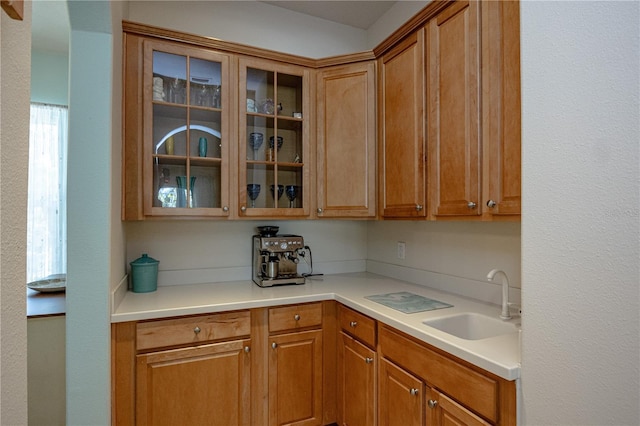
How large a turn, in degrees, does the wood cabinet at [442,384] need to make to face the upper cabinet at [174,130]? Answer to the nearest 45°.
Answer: approximately 45° to its right

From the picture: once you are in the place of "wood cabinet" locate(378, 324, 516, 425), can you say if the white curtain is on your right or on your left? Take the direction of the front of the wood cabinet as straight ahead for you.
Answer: on your right

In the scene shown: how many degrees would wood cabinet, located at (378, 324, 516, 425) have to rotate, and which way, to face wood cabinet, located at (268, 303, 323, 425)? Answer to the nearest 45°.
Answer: approximately 90° to its right

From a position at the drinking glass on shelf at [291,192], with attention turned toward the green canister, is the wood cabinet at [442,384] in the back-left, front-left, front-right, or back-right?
back-left

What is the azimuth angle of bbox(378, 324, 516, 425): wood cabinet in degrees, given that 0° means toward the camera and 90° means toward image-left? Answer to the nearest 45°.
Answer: approximately 45°

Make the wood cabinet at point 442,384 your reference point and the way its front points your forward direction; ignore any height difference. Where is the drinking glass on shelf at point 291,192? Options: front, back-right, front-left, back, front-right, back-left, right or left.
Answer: right

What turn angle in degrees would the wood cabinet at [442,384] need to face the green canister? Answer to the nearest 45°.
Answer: approximately 45° to its right

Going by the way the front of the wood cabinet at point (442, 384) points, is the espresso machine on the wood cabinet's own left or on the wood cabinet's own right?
on the wood cabinet's own right
